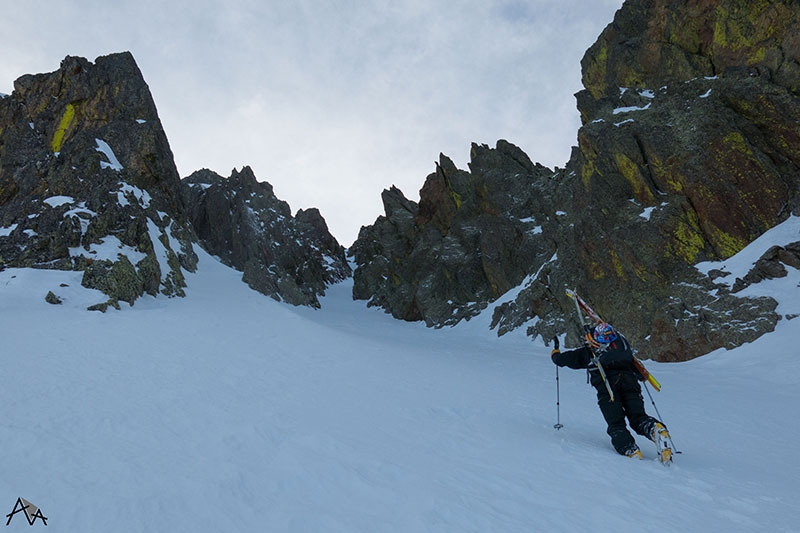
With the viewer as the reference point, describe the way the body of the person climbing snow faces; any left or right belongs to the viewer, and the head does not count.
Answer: facing away from the viewer and to the left of the viewer

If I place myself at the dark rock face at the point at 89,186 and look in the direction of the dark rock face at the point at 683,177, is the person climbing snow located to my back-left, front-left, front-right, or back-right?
front-right

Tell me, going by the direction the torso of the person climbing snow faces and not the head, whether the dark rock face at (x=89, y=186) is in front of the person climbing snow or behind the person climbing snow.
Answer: in front

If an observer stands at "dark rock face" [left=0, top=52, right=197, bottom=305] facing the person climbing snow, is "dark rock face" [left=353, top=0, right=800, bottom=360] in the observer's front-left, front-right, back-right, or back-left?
front-left
